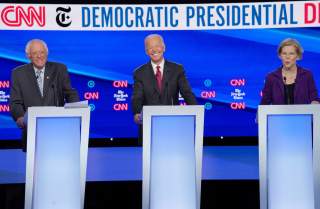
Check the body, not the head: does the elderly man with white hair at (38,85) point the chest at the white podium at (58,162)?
yes

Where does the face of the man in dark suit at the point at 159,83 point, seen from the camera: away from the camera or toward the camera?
toward the camera

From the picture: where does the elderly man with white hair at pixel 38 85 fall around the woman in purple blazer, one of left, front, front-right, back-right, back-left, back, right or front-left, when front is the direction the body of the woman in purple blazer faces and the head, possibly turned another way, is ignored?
right

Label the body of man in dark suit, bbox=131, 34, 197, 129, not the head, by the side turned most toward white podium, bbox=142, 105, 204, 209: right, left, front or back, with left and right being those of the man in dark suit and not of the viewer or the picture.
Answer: front

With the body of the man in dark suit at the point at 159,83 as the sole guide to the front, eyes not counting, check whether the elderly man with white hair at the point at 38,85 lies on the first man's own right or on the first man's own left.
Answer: on the first man's own right

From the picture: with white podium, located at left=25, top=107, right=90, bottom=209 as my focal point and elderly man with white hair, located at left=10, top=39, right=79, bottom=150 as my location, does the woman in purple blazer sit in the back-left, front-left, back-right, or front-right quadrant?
front-left

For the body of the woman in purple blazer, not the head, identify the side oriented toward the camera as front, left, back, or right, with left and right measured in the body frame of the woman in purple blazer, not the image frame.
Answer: front

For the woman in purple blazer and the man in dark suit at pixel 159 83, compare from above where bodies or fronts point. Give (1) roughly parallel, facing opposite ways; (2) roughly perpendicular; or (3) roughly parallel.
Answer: roughly parallel

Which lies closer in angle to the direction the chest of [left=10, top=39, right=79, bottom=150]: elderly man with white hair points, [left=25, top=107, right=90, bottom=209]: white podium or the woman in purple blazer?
the white podium

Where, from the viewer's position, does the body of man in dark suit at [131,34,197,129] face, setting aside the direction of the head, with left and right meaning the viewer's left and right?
facing the viewer

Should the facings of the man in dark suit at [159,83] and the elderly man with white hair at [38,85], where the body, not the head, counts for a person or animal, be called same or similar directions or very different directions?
same or similar directions

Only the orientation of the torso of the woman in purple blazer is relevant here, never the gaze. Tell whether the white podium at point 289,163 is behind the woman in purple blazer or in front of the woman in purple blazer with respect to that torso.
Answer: in front

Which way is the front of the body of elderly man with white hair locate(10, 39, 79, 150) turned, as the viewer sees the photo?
toward the camera

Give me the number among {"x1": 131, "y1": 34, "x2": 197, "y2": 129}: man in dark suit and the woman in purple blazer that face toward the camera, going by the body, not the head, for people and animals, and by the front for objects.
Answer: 2
